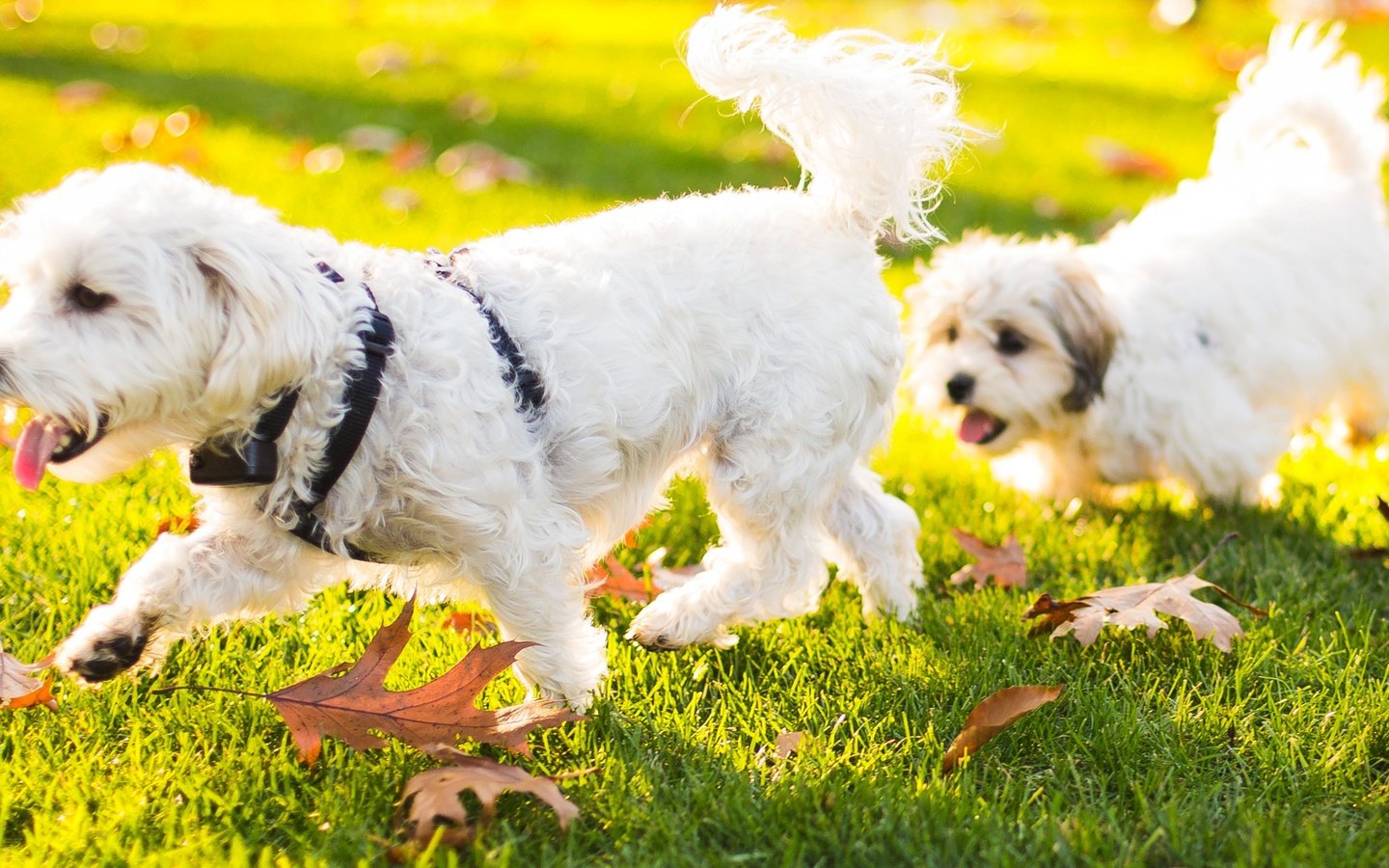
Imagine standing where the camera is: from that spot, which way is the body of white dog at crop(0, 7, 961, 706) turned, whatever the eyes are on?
to the viewer's left

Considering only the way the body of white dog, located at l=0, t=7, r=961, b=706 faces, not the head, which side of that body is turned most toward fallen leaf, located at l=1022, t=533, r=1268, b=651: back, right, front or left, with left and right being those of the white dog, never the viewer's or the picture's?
back

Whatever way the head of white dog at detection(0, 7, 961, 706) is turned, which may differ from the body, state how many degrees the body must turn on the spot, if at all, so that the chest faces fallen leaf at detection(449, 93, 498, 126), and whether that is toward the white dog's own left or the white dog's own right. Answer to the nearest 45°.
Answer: approximately 90° to the white dog's own right

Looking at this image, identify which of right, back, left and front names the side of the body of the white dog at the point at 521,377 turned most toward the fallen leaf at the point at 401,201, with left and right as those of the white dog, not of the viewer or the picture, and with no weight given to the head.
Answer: right

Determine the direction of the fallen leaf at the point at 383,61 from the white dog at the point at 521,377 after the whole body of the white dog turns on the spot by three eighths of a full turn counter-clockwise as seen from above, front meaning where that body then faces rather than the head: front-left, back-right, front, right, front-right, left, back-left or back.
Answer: back-left

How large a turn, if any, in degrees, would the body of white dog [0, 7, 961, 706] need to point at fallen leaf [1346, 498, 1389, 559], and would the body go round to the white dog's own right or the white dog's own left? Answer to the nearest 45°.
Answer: approximately 180°

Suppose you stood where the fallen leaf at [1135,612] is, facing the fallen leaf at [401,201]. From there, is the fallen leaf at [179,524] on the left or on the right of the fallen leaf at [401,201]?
left

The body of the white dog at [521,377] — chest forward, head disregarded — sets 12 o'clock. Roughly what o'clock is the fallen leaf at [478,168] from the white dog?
The fallen leaf is roughly at 3 o'clock from the white dog.

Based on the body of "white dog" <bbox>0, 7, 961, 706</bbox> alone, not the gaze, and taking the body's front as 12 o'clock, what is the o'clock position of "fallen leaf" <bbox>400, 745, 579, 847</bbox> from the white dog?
The fallen leaf is roughly at 9 o'clock from the white dog.

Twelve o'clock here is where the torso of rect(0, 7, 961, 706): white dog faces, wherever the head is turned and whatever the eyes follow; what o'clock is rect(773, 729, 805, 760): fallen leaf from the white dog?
The fallen leaf is roughly at 7 o'clock from the white dog.
